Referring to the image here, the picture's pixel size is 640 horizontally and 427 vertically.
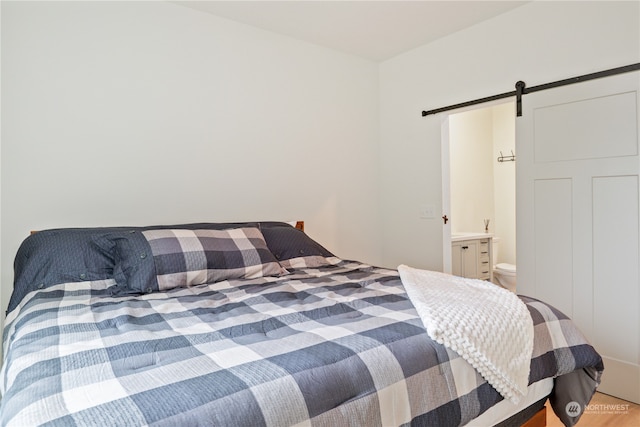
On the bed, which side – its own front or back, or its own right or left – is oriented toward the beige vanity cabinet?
left

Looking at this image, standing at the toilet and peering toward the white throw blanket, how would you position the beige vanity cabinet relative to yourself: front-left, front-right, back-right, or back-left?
front-right

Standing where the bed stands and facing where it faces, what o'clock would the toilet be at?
The toilet is roughly at 9 o'clock from the bed.

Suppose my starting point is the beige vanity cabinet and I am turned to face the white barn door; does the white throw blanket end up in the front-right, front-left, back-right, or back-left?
front-right

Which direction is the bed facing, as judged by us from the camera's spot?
facing the viewer and to the right of the viewer

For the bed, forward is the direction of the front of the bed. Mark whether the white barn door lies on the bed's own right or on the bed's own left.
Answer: on the bed's own left

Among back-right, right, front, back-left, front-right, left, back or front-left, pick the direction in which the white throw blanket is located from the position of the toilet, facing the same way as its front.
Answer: front-right
